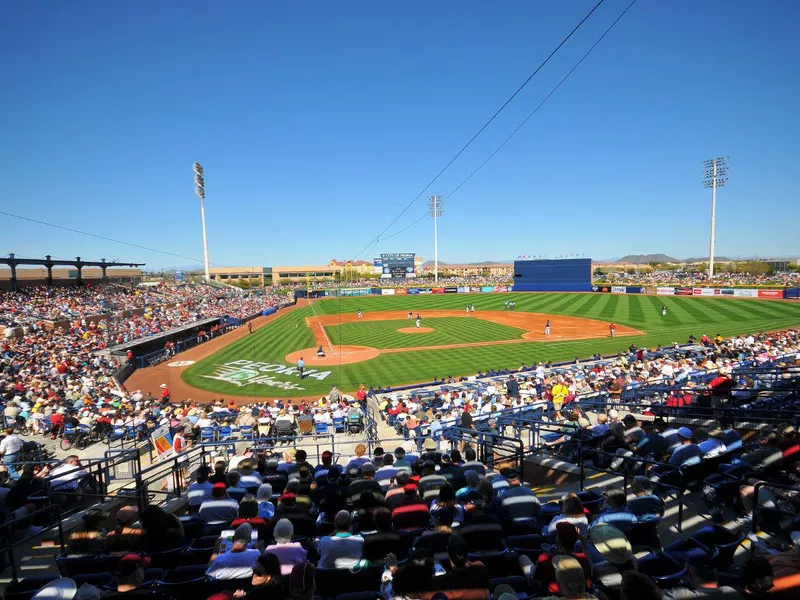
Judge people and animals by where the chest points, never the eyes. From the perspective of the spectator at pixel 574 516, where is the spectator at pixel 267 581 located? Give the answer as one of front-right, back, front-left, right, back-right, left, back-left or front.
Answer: back-left

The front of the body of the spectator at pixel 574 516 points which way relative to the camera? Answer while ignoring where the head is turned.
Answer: away from the camera

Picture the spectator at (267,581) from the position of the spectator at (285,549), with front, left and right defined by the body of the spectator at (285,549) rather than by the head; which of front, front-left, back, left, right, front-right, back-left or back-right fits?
back

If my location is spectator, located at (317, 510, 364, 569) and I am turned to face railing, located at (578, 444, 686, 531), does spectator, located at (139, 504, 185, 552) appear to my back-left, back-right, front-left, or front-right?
back-left

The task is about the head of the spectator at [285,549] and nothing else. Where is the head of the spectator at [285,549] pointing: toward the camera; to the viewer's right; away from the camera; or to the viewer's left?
away from the camera

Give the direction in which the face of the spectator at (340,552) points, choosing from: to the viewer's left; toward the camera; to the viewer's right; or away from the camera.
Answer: away from the camera

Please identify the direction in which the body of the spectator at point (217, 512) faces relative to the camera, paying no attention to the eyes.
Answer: away from the camera

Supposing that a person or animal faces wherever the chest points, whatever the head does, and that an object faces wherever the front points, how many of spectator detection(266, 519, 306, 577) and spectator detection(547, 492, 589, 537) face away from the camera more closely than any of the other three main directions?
2

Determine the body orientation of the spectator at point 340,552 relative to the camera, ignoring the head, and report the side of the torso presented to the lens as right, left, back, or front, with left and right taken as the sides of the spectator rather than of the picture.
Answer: back

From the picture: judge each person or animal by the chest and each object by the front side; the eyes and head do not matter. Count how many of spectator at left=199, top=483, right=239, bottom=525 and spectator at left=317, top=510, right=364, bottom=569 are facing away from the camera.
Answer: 2

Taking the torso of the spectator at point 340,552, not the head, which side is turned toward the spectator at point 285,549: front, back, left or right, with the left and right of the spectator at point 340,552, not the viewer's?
left

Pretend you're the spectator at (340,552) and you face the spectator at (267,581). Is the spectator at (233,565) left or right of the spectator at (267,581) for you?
right

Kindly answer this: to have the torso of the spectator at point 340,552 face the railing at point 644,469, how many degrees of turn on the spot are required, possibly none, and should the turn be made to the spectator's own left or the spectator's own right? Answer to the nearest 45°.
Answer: approximately 90° to the spectator's own right

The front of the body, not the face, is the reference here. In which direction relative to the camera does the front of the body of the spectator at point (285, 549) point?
away from the camera

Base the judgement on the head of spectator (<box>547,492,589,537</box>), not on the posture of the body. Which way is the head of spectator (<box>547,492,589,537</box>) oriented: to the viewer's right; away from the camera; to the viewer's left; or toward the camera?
away from the camera

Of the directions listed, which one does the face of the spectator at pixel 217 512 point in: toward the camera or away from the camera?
away from the camera
